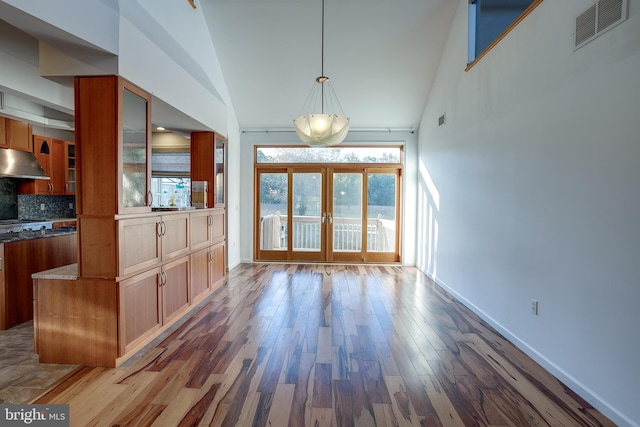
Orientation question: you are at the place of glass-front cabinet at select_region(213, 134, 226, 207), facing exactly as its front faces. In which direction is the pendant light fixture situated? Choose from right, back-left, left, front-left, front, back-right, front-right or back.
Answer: front-right

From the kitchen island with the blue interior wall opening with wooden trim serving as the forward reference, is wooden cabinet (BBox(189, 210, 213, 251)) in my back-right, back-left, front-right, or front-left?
front-left

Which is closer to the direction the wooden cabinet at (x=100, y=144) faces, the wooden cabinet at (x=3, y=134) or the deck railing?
the deck railing

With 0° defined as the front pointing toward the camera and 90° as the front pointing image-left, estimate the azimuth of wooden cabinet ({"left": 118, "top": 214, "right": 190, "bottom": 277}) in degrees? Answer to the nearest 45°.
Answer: approximately 315°

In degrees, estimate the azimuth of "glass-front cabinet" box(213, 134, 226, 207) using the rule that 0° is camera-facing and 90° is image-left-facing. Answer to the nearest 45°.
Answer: approximately 270°

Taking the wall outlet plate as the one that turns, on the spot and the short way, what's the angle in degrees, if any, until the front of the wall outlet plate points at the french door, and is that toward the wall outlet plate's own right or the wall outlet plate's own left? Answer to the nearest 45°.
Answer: approximately 90° to the wall outlet plate's own right

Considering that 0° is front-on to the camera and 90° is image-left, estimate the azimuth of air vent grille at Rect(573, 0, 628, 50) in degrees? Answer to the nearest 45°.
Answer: approximately 45°

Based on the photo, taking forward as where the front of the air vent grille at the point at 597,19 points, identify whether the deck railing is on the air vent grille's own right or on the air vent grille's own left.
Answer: on the air vent grille's own right

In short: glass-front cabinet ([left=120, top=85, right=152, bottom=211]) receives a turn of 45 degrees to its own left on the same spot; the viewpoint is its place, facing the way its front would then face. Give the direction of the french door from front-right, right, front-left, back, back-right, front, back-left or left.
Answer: front-left

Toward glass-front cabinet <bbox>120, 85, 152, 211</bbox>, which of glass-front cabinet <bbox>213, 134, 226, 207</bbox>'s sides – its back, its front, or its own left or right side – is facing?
right

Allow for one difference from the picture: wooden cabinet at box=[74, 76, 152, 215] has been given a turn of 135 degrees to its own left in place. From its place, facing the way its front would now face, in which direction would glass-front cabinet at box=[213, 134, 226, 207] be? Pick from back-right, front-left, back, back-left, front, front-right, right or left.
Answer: front-right

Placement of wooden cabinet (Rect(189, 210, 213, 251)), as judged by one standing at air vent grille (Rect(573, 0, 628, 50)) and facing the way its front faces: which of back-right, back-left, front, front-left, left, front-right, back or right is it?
front-right

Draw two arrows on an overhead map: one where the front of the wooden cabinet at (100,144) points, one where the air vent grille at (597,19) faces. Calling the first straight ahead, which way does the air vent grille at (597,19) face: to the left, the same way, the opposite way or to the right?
the opposite way

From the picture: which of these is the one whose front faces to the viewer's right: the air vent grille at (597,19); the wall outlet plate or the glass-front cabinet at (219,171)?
the glass-front cabinet

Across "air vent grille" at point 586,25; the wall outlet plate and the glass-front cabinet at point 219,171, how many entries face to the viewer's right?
1

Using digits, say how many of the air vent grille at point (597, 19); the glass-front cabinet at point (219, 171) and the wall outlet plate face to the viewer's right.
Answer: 1

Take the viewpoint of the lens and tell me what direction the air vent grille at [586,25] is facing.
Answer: facing the viewer and to the left of the viewer

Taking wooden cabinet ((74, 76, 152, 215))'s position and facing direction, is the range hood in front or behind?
behind

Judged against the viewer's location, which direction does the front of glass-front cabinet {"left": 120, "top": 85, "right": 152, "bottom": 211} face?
facing the viewer and to the right of the viewer
